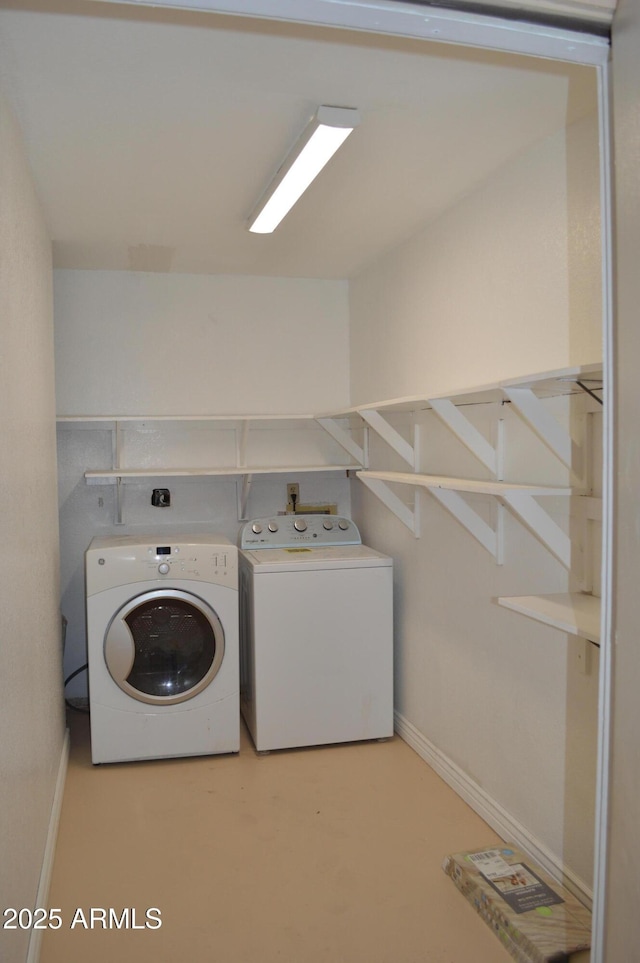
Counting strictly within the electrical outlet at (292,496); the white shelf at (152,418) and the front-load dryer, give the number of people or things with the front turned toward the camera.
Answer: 3

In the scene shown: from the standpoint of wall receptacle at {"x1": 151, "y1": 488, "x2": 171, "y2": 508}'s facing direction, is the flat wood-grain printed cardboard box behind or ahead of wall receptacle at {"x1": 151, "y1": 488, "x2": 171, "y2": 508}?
ahead

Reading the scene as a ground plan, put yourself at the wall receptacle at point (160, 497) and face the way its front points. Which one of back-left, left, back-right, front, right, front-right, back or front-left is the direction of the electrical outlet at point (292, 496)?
left

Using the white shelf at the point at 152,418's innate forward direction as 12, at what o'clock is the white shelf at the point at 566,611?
the white shelf at the point at 566,611 is roughly at 11 o'clock from the white shelf at the point at 152,418.

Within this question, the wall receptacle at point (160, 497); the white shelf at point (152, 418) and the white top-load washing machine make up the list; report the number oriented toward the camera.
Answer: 3

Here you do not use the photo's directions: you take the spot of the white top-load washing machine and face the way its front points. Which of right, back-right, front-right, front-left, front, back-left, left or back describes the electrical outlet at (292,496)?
back
